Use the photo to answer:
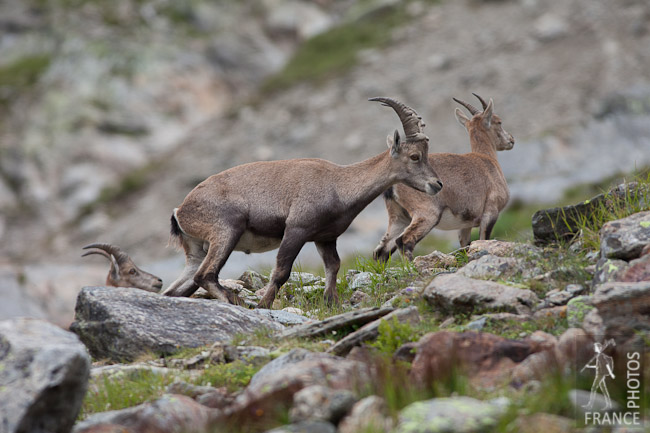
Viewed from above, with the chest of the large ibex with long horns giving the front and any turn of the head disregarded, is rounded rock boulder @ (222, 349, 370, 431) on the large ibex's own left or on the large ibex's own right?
on the large ibex's own right

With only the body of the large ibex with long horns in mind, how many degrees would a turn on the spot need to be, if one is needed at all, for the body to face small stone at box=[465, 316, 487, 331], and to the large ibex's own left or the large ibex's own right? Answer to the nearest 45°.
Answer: approximately 45° to the large ibex's own right

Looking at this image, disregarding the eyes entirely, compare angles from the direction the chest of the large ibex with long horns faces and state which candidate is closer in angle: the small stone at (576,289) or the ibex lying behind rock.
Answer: the small stone

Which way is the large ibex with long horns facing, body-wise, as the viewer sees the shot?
to the viewer's right

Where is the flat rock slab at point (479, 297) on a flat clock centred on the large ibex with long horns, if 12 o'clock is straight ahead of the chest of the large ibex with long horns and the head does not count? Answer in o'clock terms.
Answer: The flat rock slab is roughly at 2 o'clock from the large ibex with long horns.
